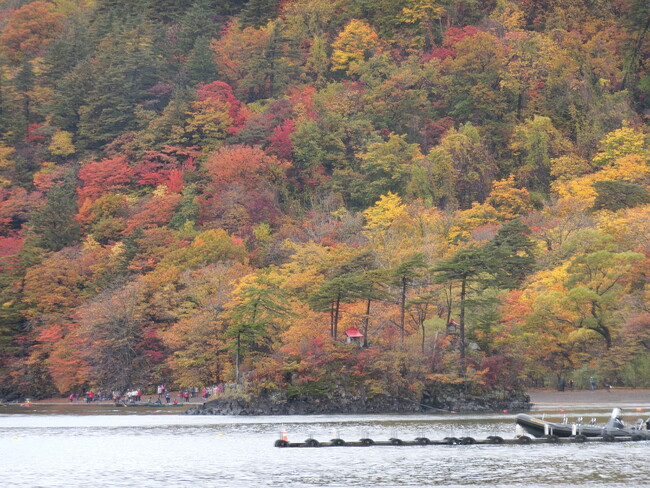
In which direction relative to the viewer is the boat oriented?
to the viewer's left
